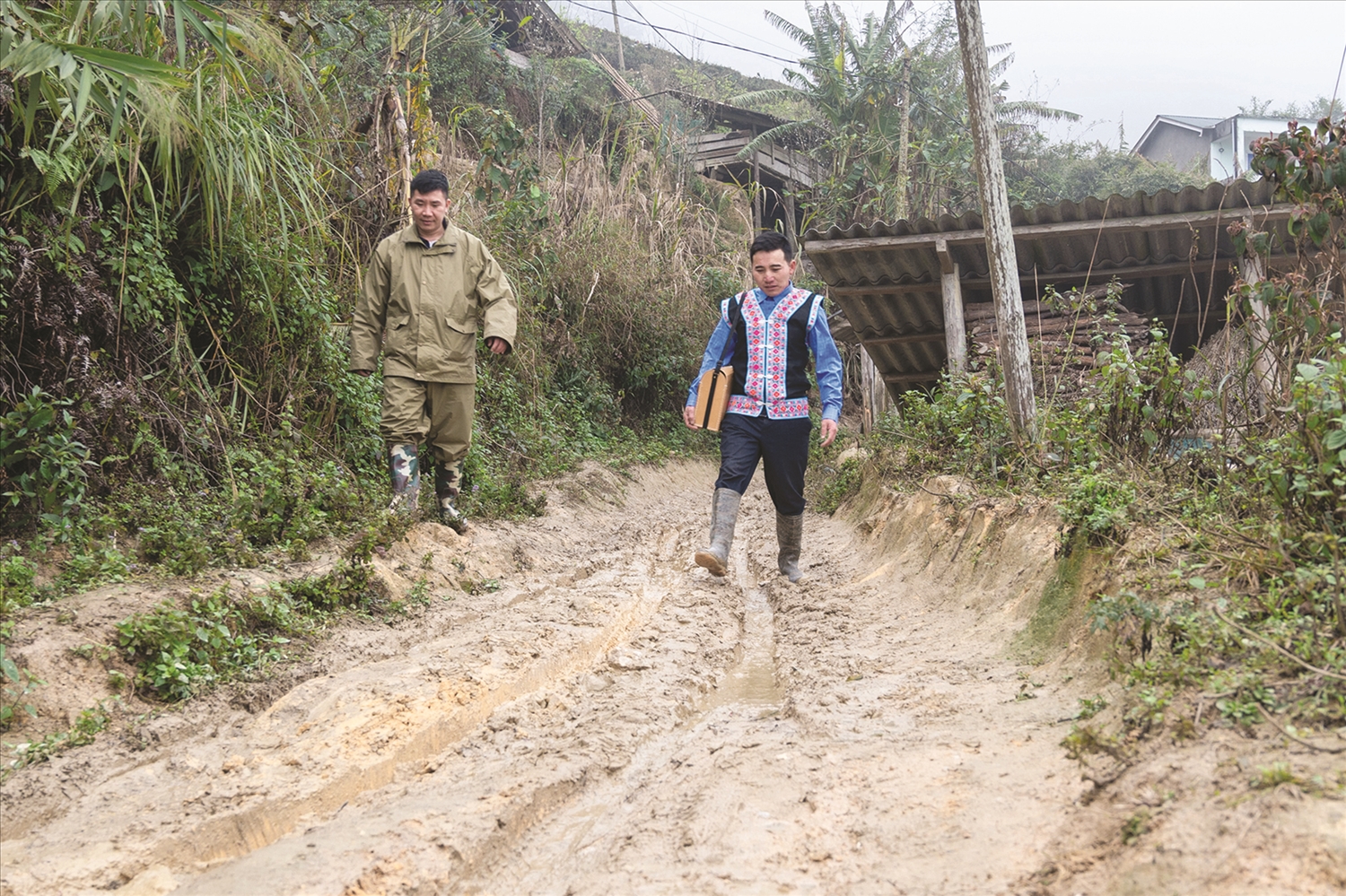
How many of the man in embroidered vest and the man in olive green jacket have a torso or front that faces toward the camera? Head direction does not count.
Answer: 2

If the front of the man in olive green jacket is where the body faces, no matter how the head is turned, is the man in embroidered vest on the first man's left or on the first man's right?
on the first man's left

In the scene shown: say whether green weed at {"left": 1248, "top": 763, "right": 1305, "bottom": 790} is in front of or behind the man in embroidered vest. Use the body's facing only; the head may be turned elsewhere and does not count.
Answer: in front

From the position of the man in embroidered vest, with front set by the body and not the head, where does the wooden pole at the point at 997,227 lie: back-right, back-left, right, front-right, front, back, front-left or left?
back-left

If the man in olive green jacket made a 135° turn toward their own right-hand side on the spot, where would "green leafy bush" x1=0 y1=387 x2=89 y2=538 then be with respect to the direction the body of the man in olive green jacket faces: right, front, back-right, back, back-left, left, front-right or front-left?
left

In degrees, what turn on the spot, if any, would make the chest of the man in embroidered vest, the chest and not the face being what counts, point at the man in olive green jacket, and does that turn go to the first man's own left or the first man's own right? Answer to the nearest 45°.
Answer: approximately 90° to the first man's own right

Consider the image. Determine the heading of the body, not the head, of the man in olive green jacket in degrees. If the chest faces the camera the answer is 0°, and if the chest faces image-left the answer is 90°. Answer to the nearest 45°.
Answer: approximately 0°

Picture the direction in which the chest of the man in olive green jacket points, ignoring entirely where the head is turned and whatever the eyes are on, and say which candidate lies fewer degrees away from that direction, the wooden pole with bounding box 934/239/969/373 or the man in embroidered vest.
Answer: the man in embroidered vest

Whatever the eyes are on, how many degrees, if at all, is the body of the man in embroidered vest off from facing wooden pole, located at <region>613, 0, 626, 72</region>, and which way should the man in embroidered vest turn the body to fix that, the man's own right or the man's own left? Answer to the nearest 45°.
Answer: approximately 180°

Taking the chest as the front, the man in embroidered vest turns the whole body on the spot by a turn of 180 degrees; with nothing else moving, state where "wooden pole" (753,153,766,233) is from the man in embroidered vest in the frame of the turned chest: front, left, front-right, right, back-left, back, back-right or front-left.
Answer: front

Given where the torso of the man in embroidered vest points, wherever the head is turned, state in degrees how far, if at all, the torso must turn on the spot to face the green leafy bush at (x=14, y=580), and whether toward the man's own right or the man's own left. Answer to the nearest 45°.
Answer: approximately 45° to the man's own right

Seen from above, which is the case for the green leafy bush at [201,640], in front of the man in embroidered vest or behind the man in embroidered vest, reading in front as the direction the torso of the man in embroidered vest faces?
in front

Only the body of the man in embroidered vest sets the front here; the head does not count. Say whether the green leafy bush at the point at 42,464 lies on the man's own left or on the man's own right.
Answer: on the man's own right
